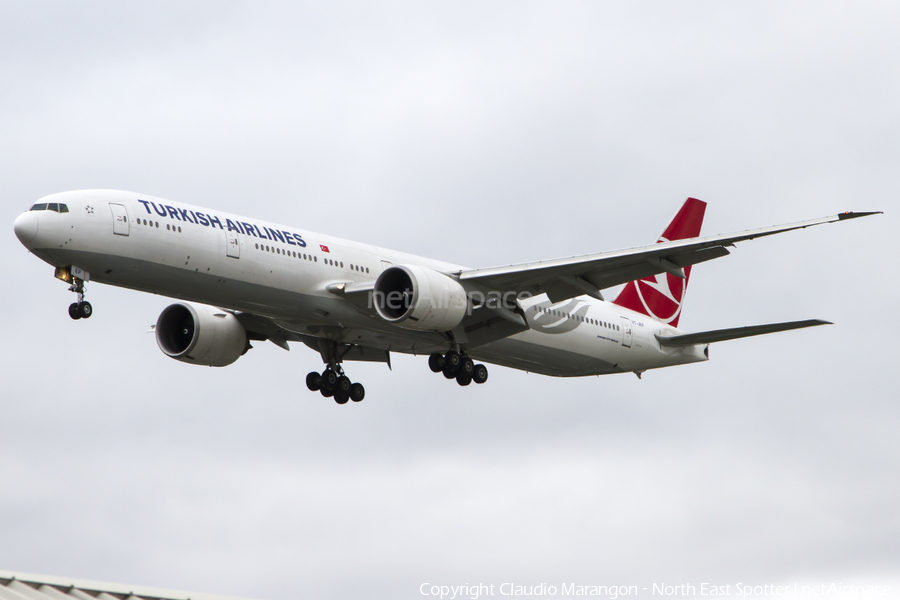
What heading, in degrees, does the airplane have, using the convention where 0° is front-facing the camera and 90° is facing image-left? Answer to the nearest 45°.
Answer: approximately 45°
